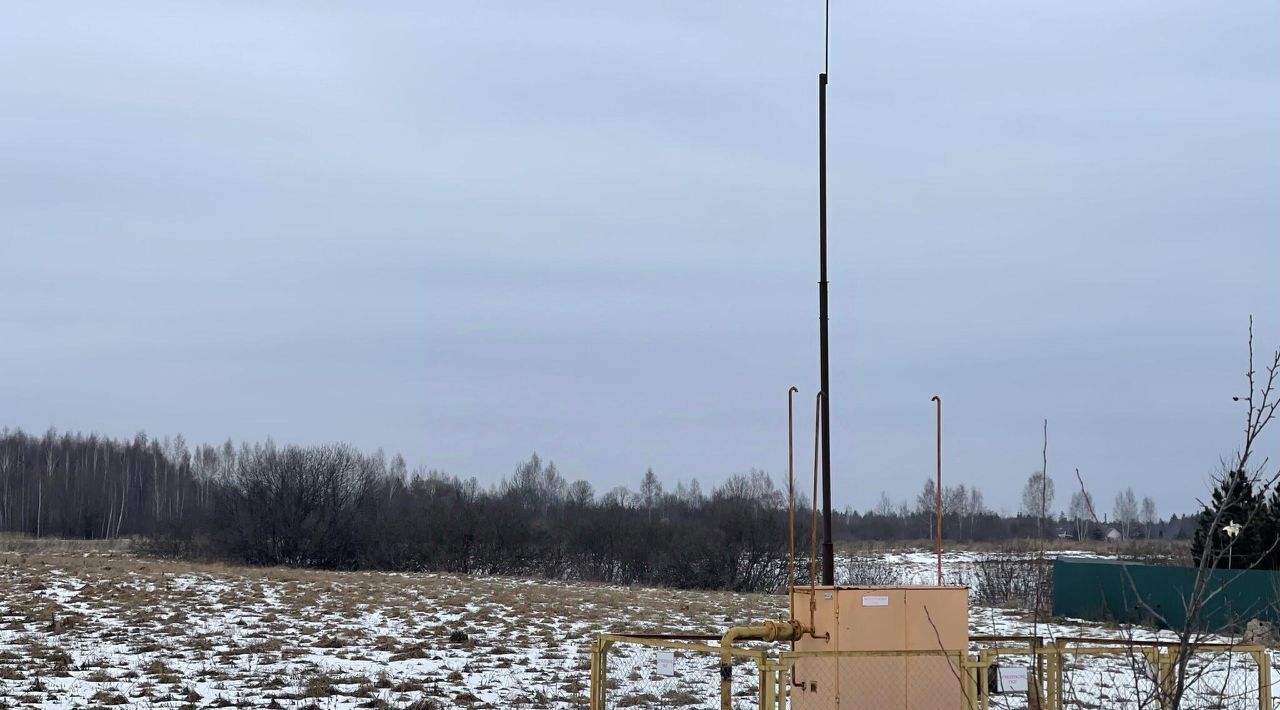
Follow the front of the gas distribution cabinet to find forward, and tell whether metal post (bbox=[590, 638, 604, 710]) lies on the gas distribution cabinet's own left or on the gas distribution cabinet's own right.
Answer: on the gas distribution cabinet's own right

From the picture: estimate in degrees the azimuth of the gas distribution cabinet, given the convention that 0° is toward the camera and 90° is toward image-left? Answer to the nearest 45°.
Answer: approximately 0°

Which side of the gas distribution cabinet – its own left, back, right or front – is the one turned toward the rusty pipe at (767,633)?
right

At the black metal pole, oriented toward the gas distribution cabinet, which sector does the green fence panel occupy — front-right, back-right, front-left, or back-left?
back-left

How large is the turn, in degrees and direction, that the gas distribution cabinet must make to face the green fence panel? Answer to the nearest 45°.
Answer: approximately 180°

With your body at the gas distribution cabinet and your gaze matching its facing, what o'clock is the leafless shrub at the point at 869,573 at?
The leafless shrub is roughly at 6 o'clock from the gas distribution cabinet.
